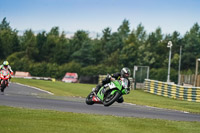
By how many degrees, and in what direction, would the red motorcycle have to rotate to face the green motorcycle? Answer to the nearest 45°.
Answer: approximately 45° to its left

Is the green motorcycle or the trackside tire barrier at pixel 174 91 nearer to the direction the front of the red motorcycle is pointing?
the green motorcycle

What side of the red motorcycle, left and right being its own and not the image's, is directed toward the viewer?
front
